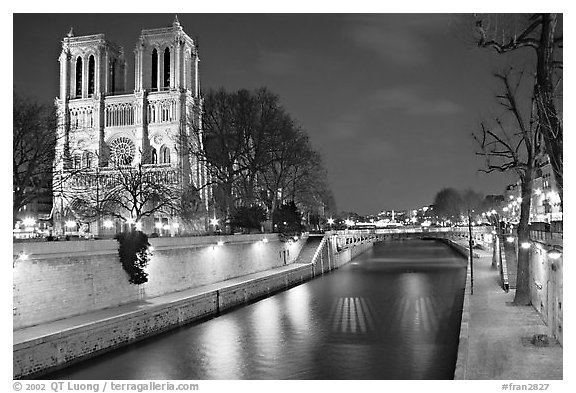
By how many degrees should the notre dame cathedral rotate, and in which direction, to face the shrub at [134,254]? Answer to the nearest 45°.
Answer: approximately 45° to its left

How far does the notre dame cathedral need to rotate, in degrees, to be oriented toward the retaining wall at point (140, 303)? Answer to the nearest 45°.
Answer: approximately 45° to its left

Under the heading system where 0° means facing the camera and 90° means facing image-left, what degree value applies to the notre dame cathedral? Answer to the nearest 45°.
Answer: approximately 45°
